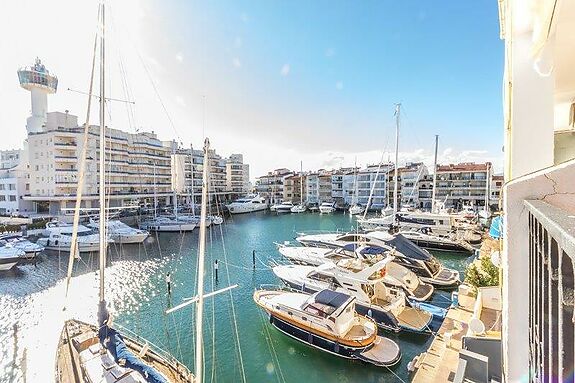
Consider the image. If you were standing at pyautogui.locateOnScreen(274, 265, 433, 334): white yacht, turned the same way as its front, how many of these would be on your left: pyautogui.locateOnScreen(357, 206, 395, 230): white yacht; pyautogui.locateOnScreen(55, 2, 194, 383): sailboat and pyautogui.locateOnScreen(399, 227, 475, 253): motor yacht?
1

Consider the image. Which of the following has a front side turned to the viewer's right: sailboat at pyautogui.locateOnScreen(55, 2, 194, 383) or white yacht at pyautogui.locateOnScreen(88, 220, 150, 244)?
the white yacht

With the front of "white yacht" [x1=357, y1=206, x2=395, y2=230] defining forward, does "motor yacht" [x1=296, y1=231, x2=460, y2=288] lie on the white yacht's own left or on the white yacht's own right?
on the white yacht's own left

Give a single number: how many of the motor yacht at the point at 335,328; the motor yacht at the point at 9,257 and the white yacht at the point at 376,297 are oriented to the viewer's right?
1

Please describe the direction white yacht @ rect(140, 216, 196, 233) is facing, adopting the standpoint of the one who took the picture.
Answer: facing to the right of the viewer

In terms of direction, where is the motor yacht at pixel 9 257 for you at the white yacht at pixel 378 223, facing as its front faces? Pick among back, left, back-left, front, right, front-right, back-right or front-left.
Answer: front-left

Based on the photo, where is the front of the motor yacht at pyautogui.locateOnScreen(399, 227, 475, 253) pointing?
to the viewer's left

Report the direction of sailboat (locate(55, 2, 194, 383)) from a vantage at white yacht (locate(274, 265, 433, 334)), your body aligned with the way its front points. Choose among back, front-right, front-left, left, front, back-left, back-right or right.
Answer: left

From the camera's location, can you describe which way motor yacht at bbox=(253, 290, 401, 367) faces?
facing away from the viewer and to the left of the viewer

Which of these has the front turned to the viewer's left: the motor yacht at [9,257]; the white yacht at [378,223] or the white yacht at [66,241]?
the white yacht at [378,223]

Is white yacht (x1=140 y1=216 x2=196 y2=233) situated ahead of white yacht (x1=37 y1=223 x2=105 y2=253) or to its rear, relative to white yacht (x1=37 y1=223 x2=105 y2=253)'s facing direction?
ahead

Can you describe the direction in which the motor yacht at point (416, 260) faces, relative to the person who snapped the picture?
facing away from the viewer and to the left of the viewer

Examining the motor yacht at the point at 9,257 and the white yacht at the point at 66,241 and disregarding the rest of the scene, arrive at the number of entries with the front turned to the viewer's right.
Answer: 2

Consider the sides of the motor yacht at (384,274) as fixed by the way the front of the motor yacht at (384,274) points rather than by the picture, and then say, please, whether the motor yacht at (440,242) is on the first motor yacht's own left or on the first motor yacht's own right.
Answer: on the first motor yacht's own right

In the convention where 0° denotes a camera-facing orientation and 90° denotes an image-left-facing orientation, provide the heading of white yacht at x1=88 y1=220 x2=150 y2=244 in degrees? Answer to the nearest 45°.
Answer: approximately 270°

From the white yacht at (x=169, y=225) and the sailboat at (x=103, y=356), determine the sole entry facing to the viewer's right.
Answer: the white yacht

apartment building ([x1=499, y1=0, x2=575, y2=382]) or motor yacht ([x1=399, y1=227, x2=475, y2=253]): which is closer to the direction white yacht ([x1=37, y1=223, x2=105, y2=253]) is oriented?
the motor yacht

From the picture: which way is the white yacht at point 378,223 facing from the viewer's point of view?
to the viewer's left
